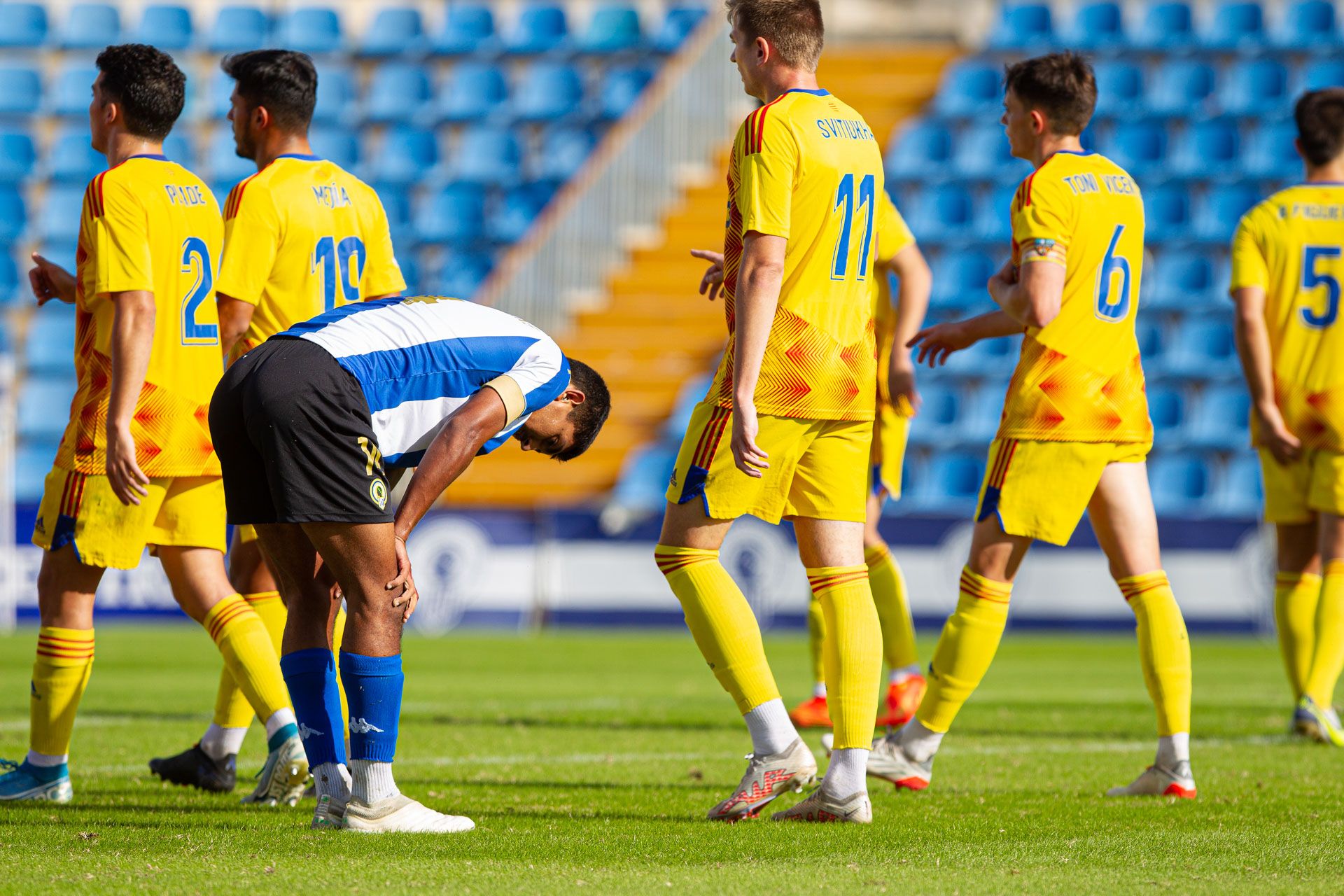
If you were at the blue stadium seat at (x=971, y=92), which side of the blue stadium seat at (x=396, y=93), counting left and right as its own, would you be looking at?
left

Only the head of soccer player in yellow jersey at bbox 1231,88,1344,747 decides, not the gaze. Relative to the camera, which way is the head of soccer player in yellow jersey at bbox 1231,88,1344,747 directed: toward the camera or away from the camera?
away from the camera

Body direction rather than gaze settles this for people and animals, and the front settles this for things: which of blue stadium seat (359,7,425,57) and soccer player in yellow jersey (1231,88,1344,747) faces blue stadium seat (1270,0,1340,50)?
the soccer player in yellow jersey

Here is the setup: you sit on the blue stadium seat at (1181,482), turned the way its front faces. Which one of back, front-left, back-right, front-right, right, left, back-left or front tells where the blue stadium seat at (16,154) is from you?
right

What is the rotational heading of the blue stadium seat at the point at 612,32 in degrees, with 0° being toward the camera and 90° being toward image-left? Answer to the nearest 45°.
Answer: approximately 45°

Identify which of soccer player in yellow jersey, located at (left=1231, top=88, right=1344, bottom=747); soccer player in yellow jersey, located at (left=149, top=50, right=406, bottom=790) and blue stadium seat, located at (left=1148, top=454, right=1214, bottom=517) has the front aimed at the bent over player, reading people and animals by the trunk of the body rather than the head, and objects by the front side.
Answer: the blue stadium seat

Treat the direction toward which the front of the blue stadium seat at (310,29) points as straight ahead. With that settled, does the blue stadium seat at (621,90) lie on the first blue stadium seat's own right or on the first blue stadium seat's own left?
on the first blue stadium seat's own left

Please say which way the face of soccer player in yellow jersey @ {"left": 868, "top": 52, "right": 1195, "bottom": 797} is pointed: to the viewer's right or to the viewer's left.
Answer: to the viewer's left

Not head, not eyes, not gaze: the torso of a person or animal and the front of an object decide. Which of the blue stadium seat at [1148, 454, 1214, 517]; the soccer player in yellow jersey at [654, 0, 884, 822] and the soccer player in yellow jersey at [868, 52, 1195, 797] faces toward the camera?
the blue stadium seat

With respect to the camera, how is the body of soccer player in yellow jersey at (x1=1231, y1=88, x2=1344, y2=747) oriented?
away from the camera

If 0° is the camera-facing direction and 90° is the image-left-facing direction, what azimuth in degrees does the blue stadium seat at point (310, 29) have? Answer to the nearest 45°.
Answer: approximately 45°

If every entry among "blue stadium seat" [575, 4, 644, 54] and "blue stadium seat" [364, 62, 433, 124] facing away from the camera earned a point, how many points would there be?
0
